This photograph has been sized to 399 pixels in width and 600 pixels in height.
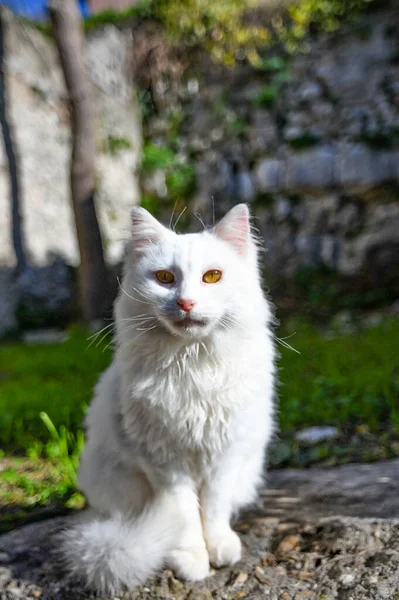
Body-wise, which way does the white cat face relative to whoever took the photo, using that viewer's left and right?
facing the viewer
